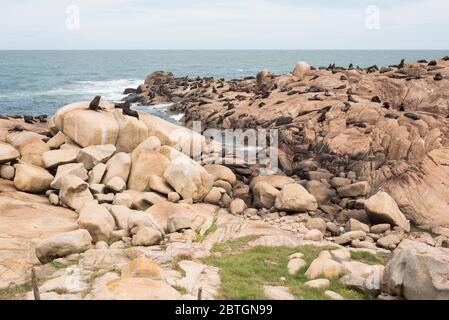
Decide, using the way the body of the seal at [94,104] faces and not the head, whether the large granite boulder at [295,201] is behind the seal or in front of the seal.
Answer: in front

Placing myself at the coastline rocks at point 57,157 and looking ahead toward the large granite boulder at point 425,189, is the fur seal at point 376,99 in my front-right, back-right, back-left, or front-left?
front-left

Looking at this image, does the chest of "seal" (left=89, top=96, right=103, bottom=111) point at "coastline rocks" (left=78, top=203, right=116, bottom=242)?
no

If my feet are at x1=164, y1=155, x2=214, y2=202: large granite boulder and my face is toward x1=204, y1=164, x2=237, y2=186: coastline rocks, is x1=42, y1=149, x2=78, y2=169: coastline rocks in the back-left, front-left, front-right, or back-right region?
back-left

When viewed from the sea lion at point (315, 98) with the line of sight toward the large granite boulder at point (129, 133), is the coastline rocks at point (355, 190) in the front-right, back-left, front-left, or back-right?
front-left

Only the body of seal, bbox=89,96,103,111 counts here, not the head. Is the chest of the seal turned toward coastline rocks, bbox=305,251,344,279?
no
